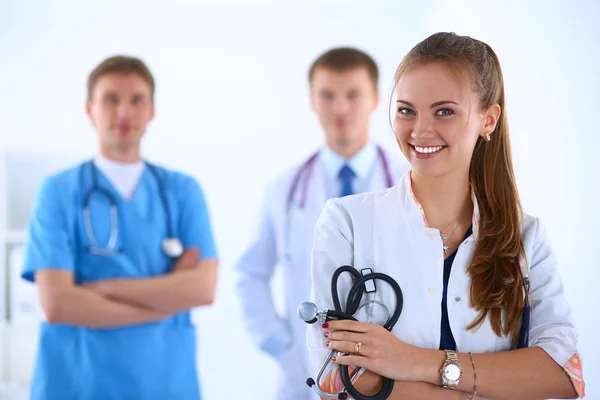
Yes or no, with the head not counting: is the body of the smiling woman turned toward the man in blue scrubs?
no

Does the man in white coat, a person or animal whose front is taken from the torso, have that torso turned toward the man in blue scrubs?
no

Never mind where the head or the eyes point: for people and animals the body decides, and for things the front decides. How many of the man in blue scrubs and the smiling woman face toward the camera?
2

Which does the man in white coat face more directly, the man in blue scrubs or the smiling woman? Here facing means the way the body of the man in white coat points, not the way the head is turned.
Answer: the smiling woman

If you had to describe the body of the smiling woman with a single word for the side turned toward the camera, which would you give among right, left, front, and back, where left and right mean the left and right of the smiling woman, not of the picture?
front

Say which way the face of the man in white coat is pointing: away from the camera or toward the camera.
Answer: toward the camera

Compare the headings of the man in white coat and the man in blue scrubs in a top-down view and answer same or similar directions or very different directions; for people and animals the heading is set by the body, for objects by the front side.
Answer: same or similar directions

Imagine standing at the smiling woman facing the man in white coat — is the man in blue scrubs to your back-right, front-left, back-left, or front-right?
front-left

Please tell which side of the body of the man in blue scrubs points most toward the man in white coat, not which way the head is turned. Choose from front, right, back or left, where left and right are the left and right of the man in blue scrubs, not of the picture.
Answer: left

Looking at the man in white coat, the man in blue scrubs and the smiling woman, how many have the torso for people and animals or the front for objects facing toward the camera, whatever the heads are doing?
3

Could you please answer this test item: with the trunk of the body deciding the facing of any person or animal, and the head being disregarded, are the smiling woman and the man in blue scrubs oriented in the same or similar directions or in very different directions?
same or similar directions

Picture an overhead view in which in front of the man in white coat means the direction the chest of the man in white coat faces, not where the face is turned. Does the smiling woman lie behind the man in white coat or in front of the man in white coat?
in front

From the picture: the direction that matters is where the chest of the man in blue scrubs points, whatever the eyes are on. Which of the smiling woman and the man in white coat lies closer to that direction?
the smiling woman

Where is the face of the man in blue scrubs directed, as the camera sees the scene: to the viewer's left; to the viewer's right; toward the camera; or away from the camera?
toward the camera

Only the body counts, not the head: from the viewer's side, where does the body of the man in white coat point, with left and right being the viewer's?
facing the viewer

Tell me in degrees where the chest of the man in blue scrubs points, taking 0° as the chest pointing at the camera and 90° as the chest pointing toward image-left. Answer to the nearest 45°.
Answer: approximately 0°

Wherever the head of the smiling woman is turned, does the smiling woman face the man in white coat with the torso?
no

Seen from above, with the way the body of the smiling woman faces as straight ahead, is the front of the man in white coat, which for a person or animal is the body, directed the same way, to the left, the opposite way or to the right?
the same way
